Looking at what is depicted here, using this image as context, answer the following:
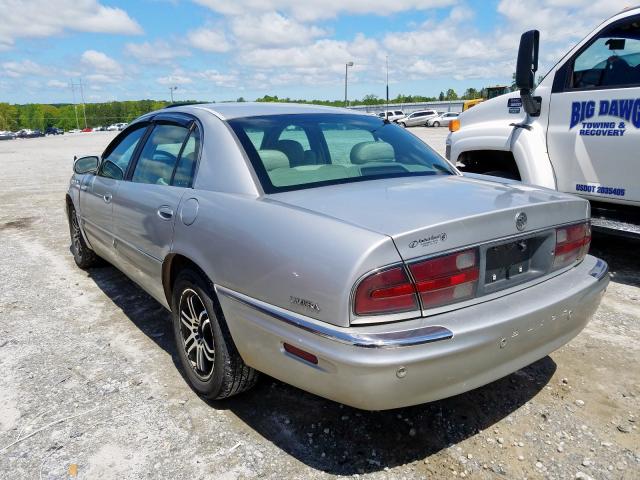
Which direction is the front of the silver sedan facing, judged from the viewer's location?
facing away from the viewer and to the left of the viewer

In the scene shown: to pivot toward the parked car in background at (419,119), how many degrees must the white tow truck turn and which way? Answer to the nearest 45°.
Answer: approximately 45° to its right

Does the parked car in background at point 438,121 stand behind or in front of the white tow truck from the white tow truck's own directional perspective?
in front

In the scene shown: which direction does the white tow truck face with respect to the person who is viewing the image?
facing away from the viewer and to the left of the viewer

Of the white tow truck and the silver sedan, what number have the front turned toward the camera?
0

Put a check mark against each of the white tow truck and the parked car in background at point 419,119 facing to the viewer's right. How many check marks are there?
0

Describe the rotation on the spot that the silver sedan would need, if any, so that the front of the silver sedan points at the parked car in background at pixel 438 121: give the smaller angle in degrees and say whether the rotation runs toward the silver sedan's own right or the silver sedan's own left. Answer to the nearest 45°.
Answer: approximately 45° to the silver sedan's own right

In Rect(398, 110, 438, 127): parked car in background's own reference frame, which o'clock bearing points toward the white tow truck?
The white tow truck is roughly at 9 o'clock from the parked car in background.

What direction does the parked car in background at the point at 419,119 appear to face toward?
to the viewer's left
